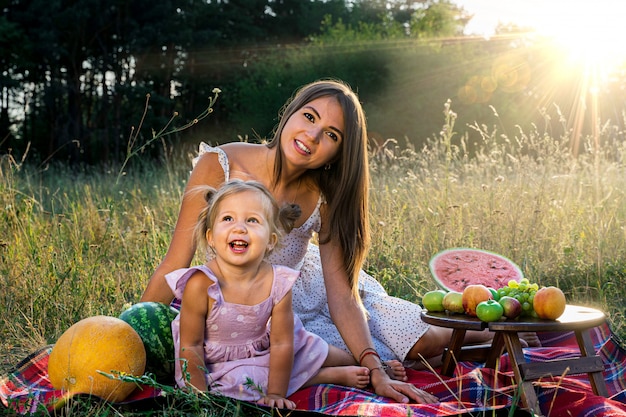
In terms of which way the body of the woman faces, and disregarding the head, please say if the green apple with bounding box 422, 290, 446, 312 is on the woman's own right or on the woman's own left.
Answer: on the woman's own left

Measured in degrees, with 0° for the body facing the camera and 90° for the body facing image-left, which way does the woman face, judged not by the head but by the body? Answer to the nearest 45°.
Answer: approximately 45°

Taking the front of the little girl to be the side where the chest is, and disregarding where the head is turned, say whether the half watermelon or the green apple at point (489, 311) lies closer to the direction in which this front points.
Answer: the green apple

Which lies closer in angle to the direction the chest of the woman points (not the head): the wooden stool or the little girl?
the little girl

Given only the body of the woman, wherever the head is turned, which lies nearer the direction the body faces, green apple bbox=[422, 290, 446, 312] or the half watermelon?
the green apple

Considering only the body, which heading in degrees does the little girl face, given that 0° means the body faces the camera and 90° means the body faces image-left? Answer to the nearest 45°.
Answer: approximately 0°

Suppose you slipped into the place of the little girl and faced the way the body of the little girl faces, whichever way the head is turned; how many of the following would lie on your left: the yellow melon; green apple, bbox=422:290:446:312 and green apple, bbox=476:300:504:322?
2
